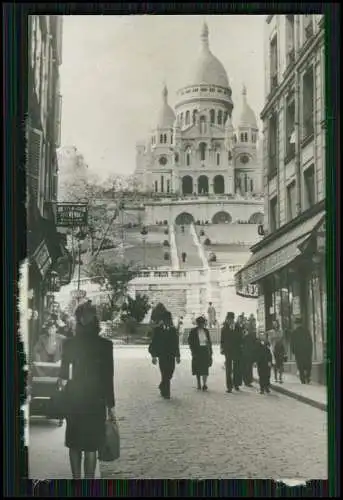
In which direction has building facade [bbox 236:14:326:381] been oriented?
to the viewer's left

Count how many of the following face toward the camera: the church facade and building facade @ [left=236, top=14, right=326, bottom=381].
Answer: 1

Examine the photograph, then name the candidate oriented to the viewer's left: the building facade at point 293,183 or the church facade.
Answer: the building facade

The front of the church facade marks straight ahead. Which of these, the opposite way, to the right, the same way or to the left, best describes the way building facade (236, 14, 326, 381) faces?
to the right
